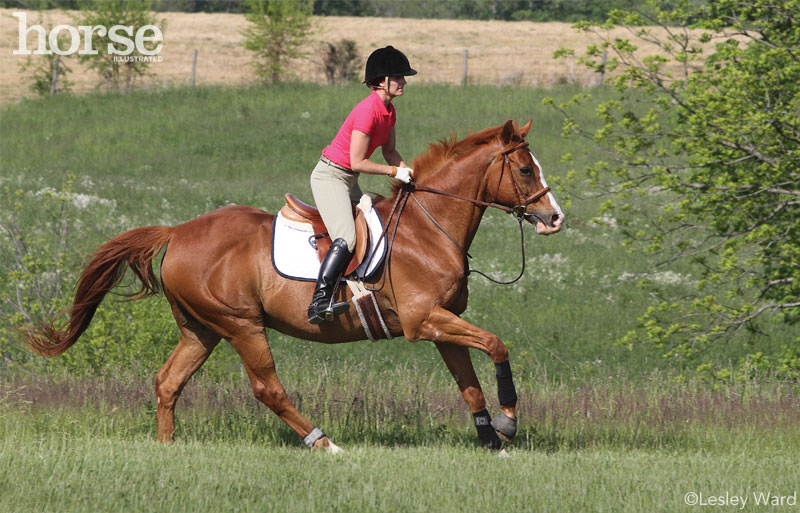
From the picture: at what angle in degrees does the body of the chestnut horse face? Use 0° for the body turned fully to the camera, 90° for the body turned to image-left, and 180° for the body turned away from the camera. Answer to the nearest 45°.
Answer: approximately 270°

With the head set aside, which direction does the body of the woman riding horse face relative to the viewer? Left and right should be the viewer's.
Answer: facing to the right of the viewer

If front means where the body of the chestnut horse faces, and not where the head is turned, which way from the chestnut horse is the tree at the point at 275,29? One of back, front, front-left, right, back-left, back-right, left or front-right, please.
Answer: left

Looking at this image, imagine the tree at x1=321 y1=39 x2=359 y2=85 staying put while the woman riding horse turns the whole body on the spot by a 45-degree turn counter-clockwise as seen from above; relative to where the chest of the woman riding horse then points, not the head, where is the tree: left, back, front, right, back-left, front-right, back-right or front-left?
front-left

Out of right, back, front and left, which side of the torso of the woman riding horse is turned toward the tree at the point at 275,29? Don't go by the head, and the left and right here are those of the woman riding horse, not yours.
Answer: left

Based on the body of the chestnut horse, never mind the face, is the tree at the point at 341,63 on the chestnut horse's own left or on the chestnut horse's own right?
on the chestnut horse's own left

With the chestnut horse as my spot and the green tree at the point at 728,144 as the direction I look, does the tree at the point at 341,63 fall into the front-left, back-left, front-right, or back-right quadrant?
front-left

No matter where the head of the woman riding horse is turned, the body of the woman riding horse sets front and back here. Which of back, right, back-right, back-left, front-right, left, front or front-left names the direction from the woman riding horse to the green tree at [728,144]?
front-left

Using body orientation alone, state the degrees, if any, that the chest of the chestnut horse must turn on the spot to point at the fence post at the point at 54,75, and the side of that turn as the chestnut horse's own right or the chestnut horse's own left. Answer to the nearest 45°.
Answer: approximately 90° to the chestnut horse's own left

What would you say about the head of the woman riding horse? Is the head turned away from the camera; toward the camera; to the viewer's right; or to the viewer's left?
to the viewer's right
